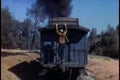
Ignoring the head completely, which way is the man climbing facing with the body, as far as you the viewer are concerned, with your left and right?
facing away from the viewer

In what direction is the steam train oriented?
away from the camera
